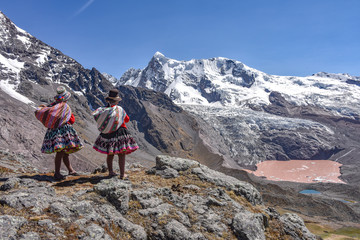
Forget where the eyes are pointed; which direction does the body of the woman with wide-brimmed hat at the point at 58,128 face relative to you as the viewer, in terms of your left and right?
facing away from the viewer and to the right of the viewer

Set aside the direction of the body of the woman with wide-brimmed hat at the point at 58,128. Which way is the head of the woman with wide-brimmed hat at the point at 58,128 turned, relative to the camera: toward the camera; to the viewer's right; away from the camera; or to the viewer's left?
away from the camera

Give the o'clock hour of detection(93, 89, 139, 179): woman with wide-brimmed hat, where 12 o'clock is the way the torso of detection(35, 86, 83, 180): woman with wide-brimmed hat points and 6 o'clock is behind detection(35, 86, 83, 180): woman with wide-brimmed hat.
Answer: detection(93, 89, 139, 179): woman with wide-brimmed hat is roughly at 2 o'clock from detection(35, 86, 83, 180): woman with wide-brimmed hat.

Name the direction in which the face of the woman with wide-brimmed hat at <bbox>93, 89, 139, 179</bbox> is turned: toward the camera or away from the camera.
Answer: away from the camera
